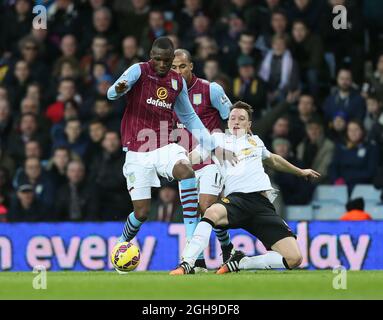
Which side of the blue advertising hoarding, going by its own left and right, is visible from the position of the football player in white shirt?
front

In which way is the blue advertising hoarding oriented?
toward the camera

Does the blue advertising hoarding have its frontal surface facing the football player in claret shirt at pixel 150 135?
yes

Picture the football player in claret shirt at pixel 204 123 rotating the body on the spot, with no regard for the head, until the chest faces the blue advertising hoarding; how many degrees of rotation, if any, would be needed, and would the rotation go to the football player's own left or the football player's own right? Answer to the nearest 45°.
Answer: approximately 135° to the football player's own right

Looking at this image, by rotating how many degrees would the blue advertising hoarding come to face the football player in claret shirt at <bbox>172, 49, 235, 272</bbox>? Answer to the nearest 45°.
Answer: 0° — it already faces them

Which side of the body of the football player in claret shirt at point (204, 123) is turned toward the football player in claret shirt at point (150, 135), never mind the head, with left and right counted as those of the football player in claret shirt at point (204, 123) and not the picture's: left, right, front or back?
front

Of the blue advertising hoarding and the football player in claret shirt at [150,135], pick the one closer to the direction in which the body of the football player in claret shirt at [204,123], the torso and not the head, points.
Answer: the football player in claret shirt

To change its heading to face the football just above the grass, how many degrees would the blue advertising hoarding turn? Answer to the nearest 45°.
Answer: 0° — it already faces it
